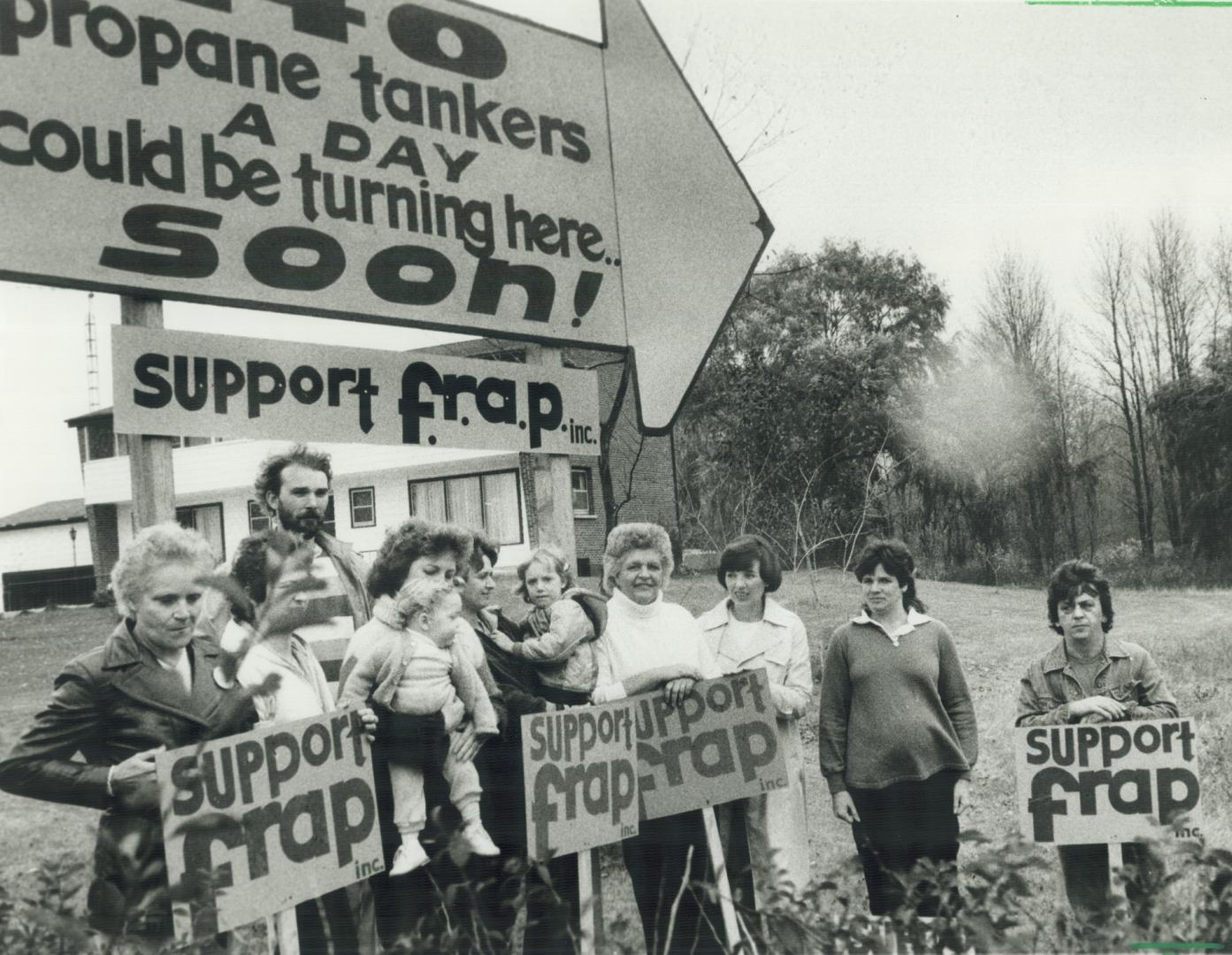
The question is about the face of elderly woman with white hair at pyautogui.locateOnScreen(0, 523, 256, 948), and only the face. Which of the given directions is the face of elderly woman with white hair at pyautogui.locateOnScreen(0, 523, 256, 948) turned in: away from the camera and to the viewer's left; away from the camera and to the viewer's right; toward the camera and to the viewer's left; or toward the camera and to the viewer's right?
toward the camera and to the viewer's right

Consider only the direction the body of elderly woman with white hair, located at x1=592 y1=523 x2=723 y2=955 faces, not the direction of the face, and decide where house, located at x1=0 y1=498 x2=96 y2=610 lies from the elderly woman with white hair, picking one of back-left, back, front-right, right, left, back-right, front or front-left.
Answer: right

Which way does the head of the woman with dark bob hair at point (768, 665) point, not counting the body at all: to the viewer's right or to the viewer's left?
to the viewer's left

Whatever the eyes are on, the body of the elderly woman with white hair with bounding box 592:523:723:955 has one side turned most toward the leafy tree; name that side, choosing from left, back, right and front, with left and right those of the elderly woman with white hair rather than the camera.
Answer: back

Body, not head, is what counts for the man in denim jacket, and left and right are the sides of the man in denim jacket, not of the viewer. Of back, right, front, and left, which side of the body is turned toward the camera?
front

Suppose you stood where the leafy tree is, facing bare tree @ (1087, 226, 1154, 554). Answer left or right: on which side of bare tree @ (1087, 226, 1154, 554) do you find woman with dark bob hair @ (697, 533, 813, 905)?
right

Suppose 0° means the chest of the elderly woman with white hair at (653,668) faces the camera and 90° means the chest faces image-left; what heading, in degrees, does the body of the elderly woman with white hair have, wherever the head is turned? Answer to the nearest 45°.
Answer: approximately 0°

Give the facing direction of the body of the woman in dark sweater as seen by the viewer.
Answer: toward the camera
